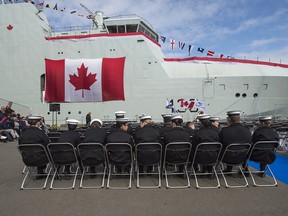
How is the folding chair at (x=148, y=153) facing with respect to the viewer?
away from the camera

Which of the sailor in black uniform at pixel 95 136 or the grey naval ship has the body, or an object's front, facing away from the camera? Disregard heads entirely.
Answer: the sailor in black uniform

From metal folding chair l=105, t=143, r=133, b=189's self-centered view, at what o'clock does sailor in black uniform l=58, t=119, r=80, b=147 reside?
The sailor in black uniform is roughly at 10 o'clock from the metal folding chair.

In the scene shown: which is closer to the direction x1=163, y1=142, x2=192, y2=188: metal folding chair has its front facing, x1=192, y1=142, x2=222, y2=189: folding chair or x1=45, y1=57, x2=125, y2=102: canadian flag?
the canadian flag

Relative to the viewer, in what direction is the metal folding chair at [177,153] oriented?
away from the camera

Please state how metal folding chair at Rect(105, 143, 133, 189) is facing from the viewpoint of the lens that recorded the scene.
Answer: facing away from the viewer

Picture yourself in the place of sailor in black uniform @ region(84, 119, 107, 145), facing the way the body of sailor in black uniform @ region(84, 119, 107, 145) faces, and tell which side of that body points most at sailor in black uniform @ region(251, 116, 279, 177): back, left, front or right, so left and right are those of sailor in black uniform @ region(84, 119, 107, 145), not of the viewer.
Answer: right

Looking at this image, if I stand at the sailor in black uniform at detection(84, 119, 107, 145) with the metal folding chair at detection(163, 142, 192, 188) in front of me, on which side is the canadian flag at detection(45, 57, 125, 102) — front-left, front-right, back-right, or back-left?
back-left

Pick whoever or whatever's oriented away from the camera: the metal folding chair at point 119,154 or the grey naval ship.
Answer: the metal folding chair

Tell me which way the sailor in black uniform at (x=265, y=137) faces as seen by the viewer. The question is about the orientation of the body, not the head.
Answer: away from the camera
